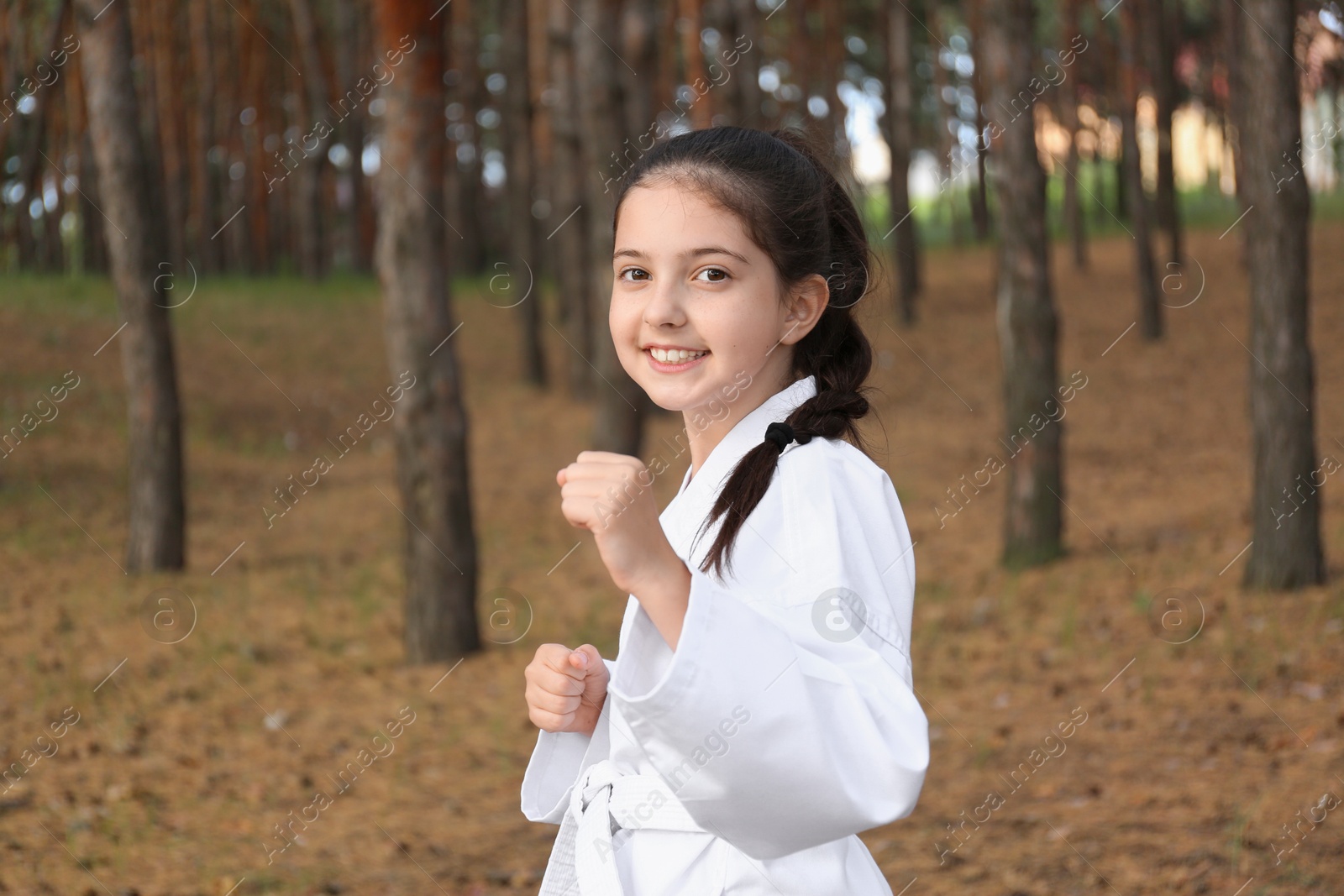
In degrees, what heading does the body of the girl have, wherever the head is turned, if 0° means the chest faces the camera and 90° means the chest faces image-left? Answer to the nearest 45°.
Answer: approximately 45°

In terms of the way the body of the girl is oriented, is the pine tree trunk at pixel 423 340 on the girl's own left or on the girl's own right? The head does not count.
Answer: on the girl's own right

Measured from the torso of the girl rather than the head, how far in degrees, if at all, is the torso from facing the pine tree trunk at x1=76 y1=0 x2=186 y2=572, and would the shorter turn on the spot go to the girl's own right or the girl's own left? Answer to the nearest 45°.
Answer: approximately 90° to the girl's own right

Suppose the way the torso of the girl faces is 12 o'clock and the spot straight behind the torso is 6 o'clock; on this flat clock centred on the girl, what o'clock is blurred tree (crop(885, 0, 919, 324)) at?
The blurred tree is roughly at 5 o'clock from the girl.

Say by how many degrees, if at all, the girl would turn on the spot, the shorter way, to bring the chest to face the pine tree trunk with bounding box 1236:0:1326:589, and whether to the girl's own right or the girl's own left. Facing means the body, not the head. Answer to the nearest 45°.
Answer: approximately 180°
